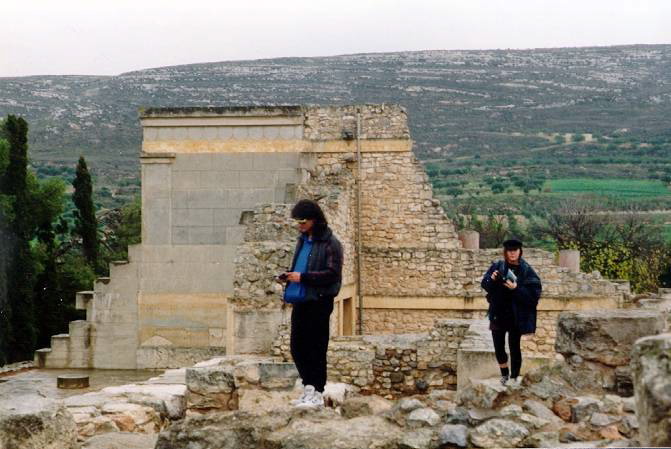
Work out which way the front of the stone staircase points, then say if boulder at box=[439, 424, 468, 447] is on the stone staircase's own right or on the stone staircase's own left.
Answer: on the stone staircase's own left

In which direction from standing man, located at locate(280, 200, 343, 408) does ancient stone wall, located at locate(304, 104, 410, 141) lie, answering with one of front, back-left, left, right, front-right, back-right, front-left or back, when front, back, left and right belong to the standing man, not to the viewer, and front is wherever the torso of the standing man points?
back-right

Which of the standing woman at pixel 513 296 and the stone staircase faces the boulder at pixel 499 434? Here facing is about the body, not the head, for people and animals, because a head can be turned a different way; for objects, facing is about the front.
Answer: the standing woman

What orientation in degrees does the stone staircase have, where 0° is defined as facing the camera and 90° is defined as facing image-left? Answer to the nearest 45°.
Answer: approximately 90°

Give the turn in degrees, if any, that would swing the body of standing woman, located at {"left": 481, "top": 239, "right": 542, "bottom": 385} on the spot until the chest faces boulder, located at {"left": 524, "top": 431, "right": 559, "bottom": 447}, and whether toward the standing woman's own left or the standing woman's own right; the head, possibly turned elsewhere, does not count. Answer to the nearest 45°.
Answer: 0° — they already face it
